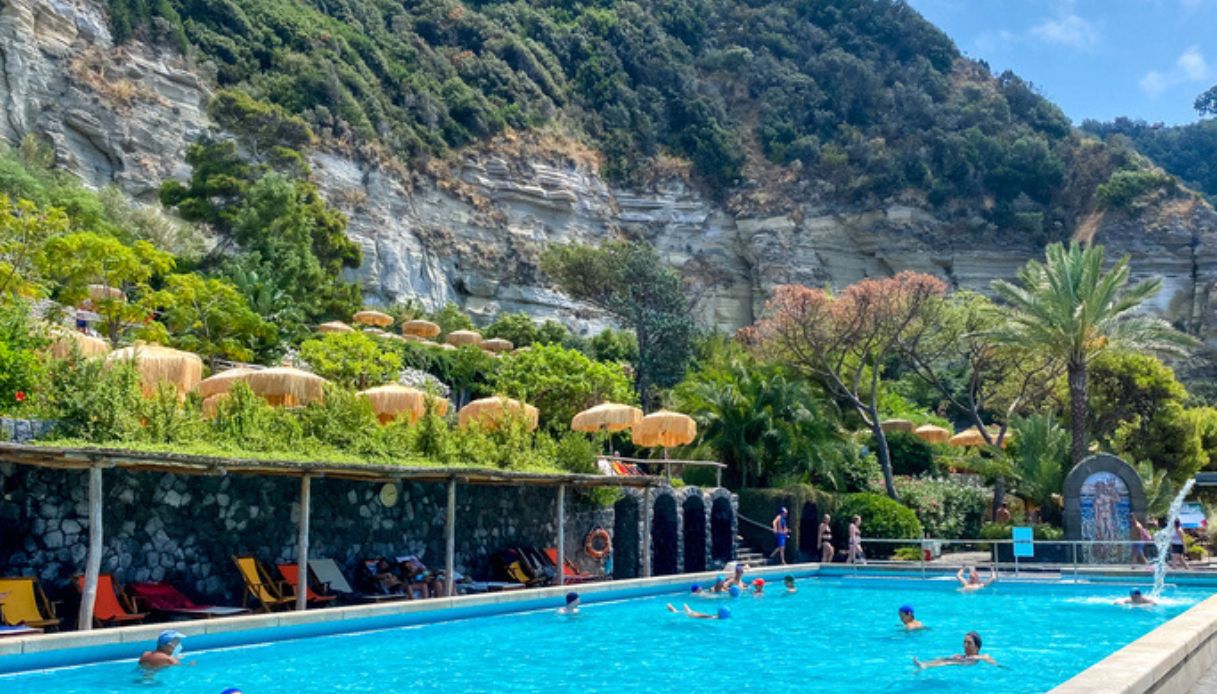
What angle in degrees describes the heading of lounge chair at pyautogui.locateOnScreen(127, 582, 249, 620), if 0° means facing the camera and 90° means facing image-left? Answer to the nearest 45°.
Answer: approximately 315°

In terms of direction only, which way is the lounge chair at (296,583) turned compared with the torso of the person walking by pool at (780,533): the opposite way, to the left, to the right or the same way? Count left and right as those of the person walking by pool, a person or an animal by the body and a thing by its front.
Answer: the same way

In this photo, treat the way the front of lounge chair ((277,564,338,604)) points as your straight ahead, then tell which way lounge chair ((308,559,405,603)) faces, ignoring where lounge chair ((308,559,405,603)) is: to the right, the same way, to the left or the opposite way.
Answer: the same way

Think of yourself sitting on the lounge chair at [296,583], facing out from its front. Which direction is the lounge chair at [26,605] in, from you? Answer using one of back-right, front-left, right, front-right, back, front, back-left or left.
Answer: right

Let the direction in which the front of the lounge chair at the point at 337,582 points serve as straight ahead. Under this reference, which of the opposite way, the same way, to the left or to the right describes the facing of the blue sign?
to the right

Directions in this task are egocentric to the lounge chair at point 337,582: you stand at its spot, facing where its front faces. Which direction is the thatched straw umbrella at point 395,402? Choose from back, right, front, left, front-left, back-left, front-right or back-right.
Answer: back-left

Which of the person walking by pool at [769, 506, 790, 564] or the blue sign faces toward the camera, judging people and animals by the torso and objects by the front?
the blue sign

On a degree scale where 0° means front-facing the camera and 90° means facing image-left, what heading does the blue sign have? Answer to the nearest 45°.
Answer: approximately 0°

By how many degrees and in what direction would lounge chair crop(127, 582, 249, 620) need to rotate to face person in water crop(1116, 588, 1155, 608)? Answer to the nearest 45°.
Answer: approximately 45° to its left

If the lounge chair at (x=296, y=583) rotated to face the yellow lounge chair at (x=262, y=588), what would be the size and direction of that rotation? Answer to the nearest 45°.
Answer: approximately 90° to its right

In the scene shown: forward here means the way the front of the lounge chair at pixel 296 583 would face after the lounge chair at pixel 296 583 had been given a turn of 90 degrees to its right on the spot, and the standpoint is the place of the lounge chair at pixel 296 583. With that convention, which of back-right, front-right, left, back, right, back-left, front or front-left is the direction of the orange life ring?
back

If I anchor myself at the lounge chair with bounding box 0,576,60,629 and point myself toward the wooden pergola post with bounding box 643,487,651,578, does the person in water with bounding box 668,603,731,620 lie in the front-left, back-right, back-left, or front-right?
front-right

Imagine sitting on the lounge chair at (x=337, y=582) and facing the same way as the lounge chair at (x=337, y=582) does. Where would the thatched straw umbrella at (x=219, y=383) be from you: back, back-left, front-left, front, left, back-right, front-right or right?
back

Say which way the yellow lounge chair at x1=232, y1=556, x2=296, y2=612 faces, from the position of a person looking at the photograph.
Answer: facing the viewer and to the right of the viewer
